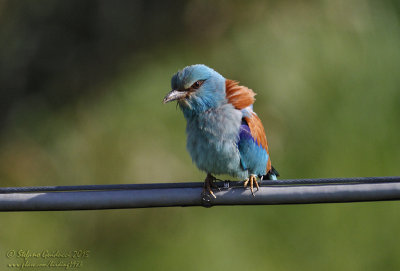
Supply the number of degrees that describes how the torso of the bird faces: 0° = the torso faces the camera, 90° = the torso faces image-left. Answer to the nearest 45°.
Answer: approximately 45°
